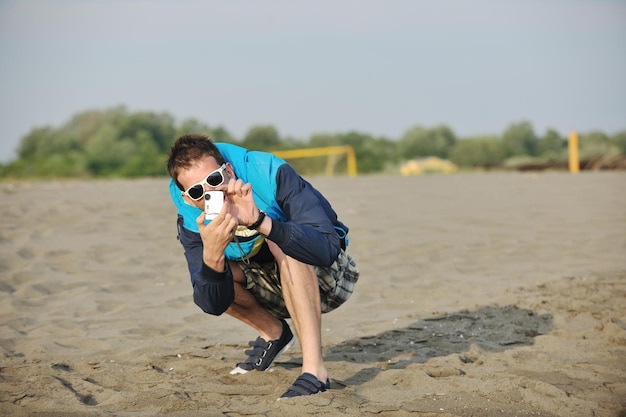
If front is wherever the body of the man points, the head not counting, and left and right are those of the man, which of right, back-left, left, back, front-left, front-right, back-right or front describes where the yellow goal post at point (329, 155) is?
back-right

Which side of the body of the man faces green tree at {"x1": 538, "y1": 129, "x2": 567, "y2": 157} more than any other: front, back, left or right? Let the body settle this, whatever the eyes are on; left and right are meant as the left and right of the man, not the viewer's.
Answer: back

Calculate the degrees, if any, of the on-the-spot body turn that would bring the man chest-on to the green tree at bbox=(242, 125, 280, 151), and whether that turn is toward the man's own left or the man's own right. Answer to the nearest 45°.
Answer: approximately 135° to the man's own right

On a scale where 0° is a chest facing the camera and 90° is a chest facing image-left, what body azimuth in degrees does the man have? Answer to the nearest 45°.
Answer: approximately 45°

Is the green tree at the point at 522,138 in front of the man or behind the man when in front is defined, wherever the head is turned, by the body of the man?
behind

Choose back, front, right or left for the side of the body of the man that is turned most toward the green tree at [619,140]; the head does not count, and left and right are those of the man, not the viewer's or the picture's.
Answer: back

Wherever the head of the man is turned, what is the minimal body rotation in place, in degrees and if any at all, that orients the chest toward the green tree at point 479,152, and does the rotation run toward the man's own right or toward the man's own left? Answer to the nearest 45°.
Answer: approximately 135° to the man's own right
